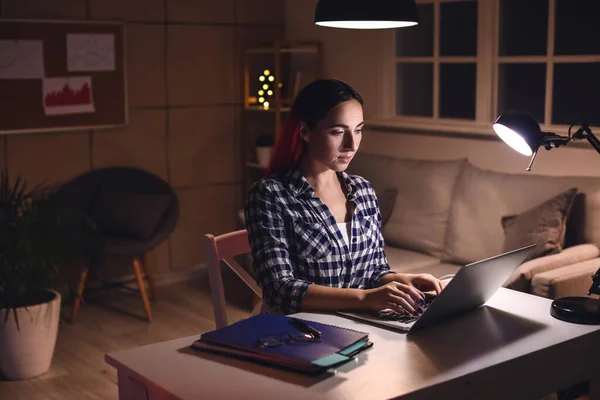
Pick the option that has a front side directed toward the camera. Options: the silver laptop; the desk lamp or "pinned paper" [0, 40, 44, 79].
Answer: the pinned paper

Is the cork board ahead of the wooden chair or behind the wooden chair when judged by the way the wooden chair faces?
behind

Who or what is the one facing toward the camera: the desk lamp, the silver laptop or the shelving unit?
the shelving unit

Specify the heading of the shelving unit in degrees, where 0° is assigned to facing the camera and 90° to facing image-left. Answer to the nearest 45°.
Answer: approximately 0°

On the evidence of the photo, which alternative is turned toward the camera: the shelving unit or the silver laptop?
the shelving unit

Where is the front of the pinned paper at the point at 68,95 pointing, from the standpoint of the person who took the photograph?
facing the viewer

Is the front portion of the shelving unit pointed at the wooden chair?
yes

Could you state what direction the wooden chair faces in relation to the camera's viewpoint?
facing the viewer and to the right of the viewer

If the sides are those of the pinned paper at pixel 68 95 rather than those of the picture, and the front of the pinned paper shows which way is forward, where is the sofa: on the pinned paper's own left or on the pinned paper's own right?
on the pinned paper's own left

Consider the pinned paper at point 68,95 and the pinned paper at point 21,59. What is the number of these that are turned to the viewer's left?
0

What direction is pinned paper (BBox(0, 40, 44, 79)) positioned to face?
toward the camera

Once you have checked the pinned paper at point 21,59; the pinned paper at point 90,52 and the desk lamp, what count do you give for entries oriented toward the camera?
2

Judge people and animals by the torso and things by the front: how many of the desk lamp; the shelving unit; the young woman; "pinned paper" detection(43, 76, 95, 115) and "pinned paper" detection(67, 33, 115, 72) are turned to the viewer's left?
1

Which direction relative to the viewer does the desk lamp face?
to the viewer's left

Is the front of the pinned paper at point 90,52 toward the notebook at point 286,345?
yes

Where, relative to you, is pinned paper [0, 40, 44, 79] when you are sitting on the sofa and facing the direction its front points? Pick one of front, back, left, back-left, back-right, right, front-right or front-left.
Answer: front-right

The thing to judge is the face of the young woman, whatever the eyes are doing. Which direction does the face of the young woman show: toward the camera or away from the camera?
toward the camera

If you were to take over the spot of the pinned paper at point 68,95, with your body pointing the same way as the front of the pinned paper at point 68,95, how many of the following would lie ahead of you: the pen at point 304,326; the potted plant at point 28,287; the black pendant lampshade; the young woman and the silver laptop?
5

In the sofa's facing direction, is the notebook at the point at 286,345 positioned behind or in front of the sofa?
in front
